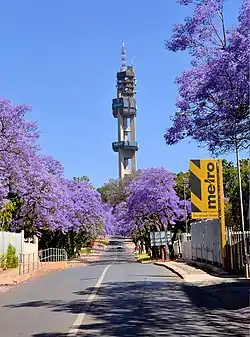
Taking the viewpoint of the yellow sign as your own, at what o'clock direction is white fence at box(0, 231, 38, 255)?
The white fence is roughly at 4 o'clock from the yellow sign.

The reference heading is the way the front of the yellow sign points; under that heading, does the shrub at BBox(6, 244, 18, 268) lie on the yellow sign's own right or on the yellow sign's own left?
on the yellow sign's own right

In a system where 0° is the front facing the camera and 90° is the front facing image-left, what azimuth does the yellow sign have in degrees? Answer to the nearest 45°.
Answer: approximately 0°
